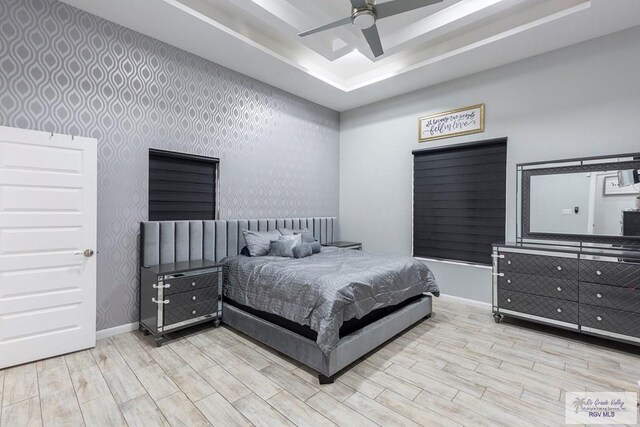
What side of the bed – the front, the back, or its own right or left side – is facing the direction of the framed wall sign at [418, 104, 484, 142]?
left

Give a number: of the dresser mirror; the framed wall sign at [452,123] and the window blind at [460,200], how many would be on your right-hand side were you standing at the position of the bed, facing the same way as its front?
0

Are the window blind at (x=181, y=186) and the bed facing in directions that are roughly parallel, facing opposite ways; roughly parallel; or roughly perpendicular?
roughly parallel

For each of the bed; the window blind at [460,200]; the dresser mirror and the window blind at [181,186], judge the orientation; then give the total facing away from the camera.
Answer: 0

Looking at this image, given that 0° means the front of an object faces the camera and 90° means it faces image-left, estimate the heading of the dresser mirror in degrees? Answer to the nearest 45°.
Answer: approximately 45°

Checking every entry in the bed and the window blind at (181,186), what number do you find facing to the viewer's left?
0

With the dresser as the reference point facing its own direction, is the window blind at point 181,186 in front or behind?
in front

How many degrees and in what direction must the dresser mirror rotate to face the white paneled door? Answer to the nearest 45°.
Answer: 0° — it already faces it

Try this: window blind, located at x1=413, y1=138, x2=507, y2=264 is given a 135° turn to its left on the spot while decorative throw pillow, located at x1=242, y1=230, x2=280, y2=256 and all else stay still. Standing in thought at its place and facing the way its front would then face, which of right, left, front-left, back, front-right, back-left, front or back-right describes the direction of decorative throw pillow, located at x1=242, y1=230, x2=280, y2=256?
back-right

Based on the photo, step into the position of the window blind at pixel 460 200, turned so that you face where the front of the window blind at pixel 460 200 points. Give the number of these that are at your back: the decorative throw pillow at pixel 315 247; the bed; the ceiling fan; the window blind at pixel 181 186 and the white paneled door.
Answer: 0

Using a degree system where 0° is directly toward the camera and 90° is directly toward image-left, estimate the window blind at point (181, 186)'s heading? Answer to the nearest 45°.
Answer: approximately 315°

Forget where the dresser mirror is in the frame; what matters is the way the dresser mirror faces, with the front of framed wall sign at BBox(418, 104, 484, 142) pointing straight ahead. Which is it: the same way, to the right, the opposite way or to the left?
the same way

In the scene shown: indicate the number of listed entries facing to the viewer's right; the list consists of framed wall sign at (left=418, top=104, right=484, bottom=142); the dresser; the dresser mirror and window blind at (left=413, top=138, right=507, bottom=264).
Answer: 0

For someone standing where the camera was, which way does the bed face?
facing the viewer and to the right of the viewer

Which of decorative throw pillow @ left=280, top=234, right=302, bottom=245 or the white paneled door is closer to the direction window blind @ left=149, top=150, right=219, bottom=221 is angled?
the decorative throw pillow

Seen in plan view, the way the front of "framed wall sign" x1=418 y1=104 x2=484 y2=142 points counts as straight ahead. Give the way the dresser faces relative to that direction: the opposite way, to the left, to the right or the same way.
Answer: the same way

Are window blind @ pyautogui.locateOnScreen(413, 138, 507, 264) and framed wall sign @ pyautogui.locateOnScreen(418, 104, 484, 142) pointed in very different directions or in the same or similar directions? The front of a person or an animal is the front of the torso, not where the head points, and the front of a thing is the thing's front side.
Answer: same or similar directions

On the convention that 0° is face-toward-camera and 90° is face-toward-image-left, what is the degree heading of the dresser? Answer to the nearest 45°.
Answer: approximately 45°

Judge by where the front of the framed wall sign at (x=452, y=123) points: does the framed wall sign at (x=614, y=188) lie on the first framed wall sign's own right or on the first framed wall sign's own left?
on the first framed wall sign's own left
